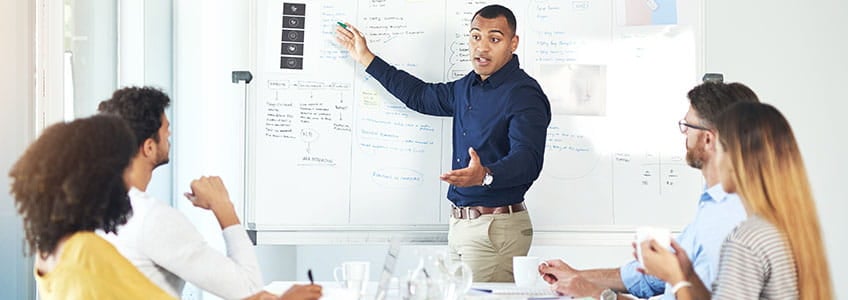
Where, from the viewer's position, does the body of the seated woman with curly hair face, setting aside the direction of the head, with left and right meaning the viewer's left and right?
facing away from the viewer and to the right of the viewer

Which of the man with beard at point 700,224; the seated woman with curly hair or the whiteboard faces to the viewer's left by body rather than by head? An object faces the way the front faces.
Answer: the man with beard

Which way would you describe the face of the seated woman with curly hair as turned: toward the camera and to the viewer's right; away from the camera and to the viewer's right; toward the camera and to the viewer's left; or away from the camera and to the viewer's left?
away from the camera and to the viewer's right

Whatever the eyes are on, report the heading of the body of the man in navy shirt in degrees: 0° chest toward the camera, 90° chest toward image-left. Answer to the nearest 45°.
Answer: approximately 45°

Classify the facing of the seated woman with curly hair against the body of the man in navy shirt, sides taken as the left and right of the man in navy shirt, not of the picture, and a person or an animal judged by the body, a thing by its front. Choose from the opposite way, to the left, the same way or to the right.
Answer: the opposite way

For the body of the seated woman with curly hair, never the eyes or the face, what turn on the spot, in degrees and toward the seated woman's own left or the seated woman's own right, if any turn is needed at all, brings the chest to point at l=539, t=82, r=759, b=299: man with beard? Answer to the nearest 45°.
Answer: approximately 45° to the seated woman's own right

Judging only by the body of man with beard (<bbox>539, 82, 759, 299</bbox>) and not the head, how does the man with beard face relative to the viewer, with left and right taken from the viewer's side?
facing to the left of the viewer

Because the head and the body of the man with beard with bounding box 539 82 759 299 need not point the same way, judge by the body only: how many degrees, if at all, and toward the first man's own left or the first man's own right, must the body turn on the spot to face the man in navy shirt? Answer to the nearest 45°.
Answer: approximately 45° to the first man's own right

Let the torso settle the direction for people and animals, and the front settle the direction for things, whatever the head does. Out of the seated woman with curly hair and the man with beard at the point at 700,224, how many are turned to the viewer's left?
1

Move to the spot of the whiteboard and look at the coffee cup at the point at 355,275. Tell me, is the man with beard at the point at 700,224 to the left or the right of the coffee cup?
left

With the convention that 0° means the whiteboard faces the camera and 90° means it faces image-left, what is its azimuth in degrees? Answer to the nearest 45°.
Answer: approximately 0°
